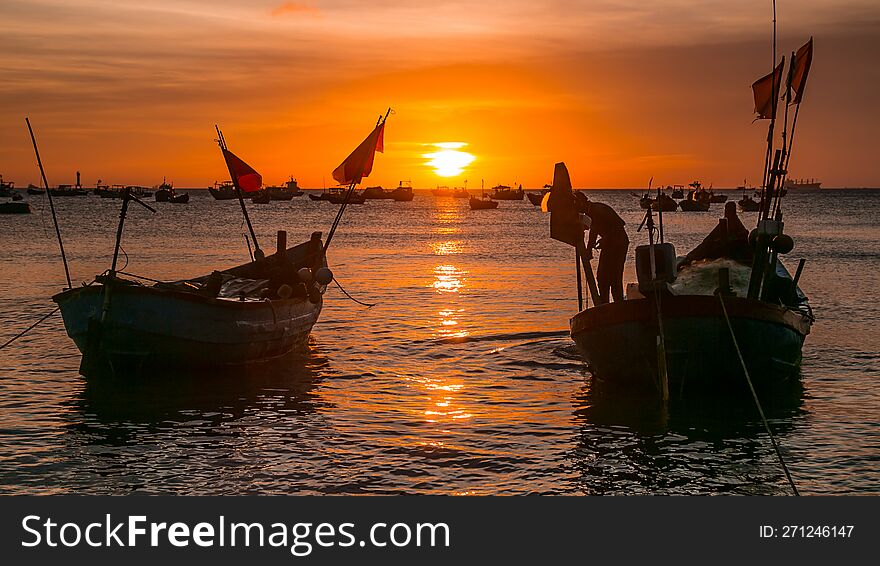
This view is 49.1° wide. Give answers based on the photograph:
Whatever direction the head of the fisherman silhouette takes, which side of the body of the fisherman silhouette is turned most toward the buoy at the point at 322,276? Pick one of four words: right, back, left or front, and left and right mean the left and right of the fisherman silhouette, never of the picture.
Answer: front

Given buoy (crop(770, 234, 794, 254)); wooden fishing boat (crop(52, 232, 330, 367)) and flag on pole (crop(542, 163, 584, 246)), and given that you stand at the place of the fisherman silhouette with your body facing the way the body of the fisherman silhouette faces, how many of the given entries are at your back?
1

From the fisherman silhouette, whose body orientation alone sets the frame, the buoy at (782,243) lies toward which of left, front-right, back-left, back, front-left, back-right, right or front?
back

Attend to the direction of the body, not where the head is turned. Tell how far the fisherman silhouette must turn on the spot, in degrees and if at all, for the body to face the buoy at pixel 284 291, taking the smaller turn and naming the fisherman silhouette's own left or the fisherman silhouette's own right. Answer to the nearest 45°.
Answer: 0° — they already face it

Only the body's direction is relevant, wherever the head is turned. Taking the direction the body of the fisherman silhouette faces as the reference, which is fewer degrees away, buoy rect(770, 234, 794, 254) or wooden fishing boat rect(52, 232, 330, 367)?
the wooden fishing boat

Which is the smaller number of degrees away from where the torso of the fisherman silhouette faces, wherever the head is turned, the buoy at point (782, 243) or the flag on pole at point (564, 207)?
the flag on pole

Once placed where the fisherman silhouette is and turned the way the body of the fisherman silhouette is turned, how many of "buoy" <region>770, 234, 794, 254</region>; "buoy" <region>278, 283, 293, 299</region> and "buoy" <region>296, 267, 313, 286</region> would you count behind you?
1

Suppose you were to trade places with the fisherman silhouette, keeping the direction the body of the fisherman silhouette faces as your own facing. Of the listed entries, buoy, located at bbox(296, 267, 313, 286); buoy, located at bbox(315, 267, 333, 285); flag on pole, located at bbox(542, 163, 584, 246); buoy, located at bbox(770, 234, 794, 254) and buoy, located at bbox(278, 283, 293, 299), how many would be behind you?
1

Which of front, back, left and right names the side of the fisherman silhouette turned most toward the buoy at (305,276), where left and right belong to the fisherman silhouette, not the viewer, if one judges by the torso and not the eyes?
front

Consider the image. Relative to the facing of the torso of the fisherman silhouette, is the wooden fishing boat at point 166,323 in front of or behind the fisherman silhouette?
in front

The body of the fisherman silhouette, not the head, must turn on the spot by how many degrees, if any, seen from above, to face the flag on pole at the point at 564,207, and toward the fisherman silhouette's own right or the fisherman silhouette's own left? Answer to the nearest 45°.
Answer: approximately 45° to the fisherman silhouette's own left

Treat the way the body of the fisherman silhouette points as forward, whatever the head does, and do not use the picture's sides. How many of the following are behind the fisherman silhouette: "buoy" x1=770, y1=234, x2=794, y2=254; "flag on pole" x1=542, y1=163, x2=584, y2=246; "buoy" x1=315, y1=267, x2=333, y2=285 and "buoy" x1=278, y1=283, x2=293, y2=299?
1

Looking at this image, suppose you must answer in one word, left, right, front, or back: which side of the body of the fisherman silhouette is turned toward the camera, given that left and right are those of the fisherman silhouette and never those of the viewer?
left
